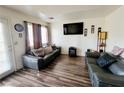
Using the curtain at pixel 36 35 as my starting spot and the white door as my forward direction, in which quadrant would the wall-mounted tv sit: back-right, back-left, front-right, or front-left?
back-left

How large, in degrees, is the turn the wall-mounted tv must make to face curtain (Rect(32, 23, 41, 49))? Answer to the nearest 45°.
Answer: approximately 45° to its right

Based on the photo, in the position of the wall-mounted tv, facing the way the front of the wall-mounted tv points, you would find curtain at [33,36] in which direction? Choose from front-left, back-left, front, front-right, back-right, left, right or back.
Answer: front-right

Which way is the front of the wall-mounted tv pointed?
toward the camera

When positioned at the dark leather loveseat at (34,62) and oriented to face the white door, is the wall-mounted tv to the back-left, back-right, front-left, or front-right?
back-left

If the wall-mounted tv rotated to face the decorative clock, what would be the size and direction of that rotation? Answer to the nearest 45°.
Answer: approximately 45° to its right

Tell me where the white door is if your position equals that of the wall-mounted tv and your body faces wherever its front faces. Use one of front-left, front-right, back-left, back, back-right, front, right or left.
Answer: front-right
